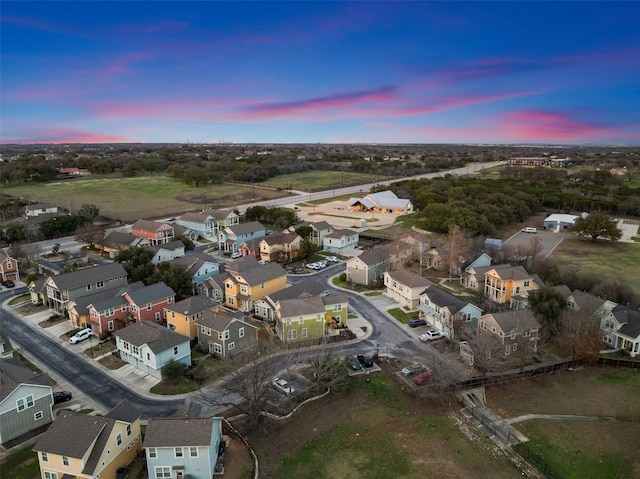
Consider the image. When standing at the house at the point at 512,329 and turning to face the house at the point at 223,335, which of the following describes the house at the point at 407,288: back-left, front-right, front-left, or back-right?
front-right

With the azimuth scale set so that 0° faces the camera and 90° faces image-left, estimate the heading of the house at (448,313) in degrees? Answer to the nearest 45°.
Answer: approximately 45°

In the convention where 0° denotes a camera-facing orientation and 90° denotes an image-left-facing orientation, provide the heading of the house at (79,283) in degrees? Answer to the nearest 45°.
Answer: approximately 45°

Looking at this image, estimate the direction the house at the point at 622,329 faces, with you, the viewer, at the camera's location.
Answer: facing the viewer and to the left of the viewer

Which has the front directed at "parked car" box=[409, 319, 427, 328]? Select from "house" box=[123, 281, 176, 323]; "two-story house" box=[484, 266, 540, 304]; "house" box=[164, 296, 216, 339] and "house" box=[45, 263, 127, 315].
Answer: the two-story house

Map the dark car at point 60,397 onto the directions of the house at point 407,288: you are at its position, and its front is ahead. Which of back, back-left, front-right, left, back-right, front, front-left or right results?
front

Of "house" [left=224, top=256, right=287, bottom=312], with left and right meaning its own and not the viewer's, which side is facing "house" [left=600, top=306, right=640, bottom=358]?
left

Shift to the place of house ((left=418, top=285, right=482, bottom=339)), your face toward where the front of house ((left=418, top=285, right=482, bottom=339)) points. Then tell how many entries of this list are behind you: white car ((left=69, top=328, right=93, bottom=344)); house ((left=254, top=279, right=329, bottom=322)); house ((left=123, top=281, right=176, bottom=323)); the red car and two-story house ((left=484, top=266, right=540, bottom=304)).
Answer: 1

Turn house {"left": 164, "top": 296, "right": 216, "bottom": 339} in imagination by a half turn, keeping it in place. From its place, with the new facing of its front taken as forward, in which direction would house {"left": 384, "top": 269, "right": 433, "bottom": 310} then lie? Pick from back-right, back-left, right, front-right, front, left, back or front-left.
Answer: front-right

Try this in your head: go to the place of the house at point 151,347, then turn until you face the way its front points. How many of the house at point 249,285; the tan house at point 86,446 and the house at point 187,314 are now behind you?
2

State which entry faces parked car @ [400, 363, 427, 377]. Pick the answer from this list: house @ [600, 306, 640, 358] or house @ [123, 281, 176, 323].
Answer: house @ [600, 306, 640, 358]

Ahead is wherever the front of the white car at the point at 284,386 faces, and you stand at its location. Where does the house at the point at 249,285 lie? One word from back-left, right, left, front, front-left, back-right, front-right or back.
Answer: back-left

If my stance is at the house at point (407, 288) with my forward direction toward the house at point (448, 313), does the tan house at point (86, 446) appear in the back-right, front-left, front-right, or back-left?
front-right

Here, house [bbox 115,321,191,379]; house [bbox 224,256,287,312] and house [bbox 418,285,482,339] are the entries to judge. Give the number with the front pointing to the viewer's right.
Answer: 0

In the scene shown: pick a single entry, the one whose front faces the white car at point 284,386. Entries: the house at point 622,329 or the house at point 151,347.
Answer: the house at point 622,329

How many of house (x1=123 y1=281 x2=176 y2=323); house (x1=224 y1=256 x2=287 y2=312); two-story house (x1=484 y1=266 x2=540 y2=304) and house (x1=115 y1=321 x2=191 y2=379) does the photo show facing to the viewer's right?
0
